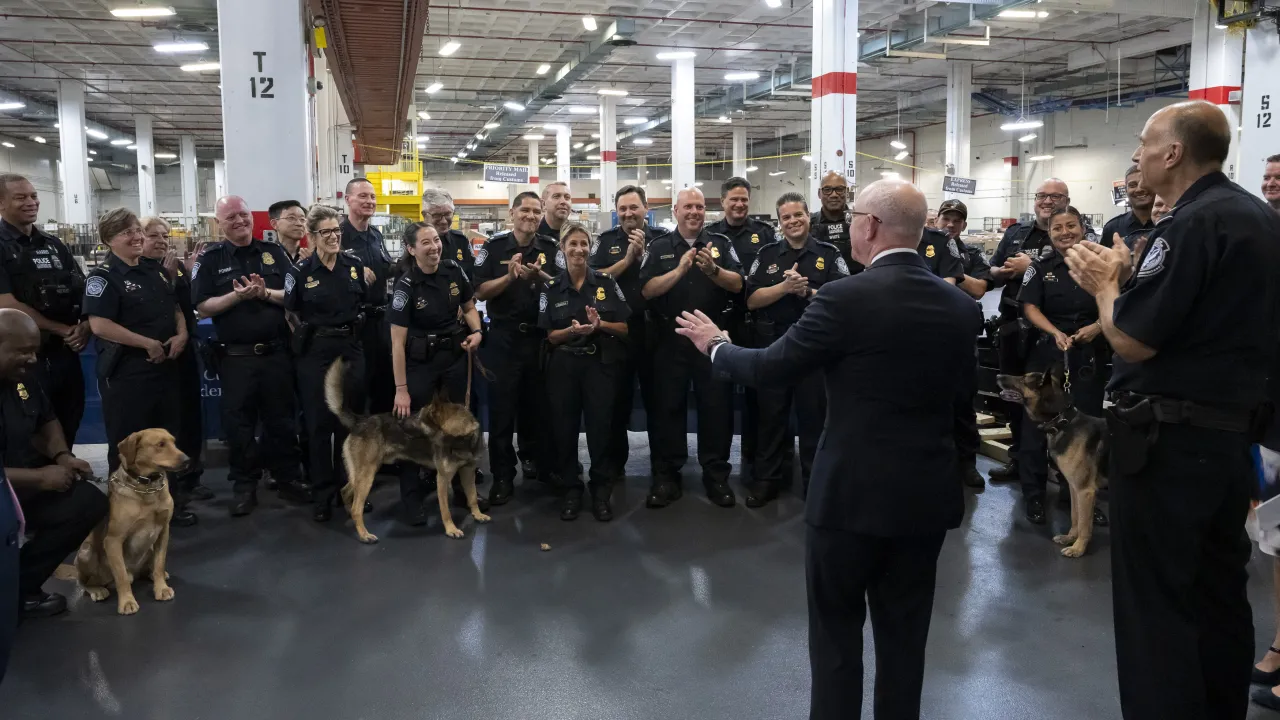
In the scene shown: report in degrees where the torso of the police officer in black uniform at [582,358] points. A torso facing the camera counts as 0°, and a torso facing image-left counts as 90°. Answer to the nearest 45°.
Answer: approximately 0°

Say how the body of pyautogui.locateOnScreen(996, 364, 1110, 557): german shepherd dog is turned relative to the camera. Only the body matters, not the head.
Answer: to the viewer's left

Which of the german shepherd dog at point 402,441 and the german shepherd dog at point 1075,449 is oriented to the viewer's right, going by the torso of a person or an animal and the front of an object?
the german shepherd dog at point 402,441

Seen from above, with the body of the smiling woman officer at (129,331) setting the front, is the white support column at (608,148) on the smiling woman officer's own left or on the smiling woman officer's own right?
on the smiling woman officer's own left

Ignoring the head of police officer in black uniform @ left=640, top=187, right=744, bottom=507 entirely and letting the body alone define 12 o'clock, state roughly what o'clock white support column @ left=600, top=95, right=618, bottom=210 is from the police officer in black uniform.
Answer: The white support column is roughly at 6 o'clock from the police officer in black uniform.

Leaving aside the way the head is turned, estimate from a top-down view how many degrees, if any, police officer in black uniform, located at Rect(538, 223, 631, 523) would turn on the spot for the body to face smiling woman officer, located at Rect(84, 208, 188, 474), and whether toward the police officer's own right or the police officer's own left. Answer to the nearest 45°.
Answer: approximately 90° to the police officer's own right

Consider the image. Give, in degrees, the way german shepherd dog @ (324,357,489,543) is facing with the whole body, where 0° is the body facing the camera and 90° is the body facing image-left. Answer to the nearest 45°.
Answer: approximately 270°

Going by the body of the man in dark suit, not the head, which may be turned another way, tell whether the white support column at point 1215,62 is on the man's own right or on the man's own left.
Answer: on the man's own right
